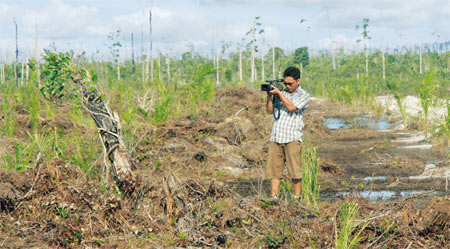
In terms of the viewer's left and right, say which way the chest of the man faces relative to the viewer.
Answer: facing the viewer and to the left of the viewer

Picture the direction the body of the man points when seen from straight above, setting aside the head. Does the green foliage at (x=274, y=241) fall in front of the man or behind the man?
in front

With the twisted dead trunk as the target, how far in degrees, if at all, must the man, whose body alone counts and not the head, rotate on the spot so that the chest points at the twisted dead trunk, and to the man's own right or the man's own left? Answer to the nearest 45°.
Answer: approximately 45° to the man's own right

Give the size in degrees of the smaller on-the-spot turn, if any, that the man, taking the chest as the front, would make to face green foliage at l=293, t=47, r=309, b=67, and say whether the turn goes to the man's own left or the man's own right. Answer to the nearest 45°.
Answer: approximately 135° to the man's own right
